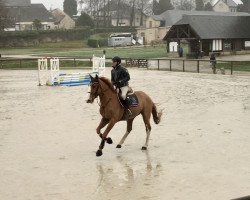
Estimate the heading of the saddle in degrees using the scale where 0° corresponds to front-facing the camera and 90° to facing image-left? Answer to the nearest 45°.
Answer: approximately 45°

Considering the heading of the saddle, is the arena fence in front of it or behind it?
behind

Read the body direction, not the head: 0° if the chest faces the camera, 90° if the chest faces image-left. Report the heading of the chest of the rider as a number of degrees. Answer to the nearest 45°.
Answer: approximately 45°
